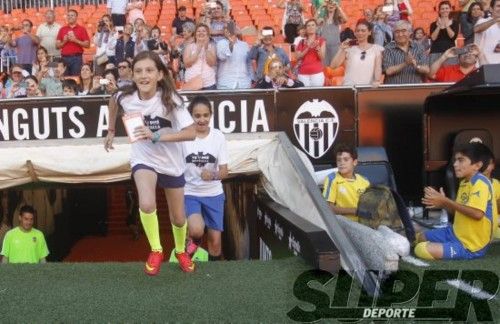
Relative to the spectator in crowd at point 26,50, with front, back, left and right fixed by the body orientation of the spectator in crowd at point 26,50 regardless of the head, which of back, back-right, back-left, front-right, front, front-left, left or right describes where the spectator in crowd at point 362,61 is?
front-left

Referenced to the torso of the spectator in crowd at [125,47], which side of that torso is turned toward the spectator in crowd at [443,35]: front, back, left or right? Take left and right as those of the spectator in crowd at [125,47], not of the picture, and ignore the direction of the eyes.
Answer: left

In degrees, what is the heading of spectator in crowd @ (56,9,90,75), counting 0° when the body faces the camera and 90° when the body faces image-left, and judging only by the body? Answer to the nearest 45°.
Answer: approximately 0°

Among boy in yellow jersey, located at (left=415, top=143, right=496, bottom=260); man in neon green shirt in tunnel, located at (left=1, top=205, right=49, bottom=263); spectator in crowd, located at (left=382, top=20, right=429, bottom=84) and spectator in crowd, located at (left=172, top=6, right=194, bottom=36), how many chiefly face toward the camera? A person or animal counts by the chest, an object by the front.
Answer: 3

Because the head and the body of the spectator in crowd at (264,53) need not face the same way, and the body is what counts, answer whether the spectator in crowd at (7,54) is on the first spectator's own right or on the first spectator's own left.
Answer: on the first spectator's own right
